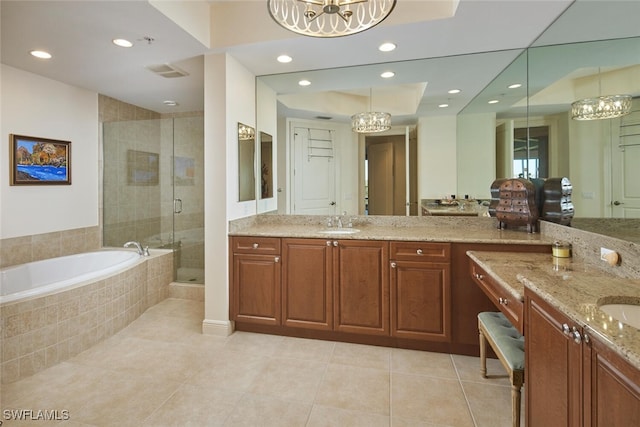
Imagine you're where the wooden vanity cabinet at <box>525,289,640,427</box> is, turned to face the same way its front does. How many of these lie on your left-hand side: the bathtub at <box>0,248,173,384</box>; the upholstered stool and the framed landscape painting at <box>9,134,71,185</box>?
0

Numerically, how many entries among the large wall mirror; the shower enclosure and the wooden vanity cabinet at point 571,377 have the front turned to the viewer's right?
0

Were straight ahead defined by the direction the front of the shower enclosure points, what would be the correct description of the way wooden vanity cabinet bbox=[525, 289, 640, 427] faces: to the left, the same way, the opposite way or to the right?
to the right

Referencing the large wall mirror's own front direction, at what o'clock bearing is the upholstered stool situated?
The upholstered stool is roughly at 11 o'clock from the large wall mirror.

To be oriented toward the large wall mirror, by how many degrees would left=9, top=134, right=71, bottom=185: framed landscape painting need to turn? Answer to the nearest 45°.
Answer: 0° — it already faces it

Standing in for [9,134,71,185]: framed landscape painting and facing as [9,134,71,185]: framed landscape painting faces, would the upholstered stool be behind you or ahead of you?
ahead

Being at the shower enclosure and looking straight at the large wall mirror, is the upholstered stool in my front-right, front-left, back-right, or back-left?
front-right

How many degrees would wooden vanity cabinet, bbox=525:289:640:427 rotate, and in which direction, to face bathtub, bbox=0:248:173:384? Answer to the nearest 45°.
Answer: approximately 45° to its right

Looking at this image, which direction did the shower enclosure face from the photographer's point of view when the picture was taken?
facing the viewer

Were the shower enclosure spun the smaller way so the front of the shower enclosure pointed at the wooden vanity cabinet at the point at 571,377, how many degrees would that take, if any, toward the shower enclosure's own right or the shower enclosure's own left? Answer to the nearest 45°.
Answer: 0° — it already faces it

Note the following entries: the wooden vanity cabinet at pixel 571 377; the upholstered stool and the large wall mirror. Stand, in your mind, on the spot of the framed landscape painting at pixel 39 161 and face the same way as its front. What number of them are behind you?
0

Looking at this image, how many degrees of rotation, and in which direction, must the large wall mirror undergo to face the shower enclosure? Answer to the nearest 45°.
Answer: approximately 45° to its right

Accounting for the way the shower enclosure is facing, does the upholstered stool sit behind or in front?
in front

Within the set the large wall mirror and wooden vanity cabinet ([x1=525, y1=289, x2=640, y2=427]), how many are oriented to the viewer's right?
0
